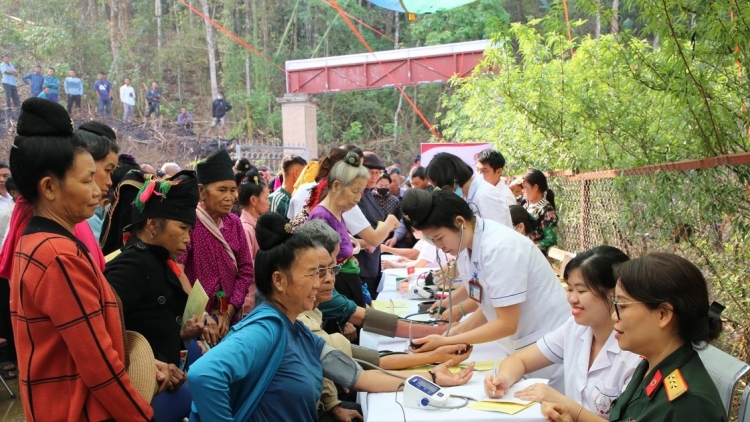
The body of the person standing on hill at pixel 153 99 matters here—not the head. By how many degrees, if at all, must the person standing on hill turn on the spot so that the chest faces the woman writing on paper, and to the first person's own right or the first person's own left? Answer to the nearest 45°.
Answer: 0° — they already face them

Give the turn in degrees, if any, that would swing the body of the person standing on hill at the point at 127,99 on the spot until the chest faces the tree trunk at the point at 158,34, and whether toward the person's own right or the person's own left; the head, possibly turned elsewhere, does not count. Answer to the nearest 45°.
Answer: approximately 180°

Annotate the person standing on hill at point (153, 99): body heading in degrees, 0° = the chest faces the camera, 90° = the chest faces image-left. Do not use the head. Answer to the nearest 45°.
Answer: approximately 0°

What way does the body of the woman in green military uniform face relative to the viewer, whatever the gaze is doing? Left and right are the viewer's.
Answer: facing to the left of the viewer

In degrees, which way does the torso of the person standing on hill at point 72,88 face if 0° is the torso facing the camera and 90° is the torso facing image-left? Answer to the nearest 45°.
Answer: approximately 0°

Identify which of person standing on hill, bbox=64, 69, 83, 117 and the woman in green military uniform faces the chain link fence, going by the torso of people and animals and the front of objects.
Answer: the person standing on hill

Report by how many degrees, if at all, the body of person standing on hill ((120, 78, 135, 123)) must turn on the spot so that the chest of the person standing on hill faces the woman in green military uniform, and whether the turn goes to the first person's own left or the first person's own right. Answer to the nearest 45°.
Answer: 0° — they already face them

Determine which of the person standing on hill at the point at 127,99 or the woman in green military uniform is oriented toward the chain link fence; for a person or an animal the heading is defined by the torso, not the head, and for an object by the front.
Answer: the person standing on hill
